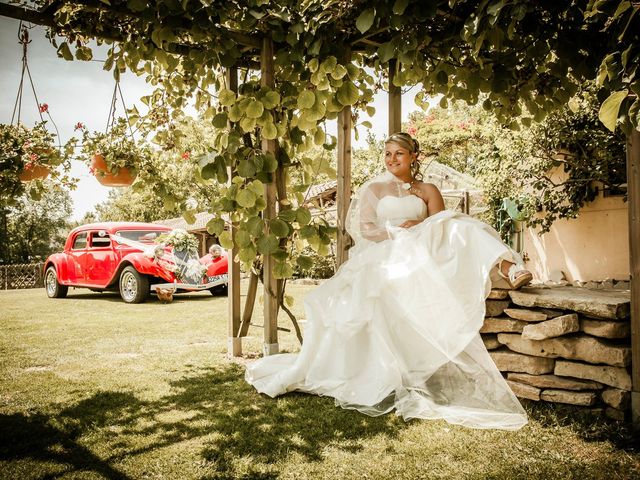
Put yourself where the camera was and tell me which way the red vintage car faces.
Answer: facing the viewer and to the right of the viewer

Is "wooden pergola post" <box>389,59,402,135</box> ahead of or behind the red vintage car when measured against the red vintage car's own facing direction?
ahead

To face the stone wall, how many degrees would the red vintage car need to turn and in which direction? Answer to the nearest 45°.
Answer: approximately 45° to its right

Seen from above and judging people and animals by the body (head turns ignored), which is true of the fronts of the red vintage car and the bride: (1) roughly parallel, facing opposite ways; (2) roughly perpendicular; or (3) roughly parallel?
roughly perpendicular

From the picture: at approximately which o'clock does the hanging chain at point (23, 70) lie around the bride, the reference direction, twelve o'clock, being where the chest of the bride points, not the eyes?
The hanging chain is roughly at 3 o'clock from the bride.

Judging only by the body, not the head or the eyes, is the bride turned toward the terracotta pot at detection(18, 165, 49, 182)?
no

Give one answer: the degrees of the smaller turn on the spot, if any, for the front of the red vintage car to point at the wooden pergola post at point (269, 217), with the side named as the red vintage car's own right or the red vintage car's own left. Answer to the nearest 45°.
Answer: approximately 45° to the red vintage car's own right

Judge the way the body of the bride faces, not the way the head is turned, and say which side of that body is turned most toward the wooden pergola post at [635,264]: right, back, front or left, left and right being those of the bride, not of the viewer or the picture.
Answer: left

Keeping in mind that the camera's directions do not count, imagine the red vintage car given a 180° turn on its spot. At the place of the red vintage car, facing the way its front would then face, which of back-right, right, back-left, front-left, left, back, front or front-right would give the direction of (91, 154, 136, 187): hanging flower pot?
back-left

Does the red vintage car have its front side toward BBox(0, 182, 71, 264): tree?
no

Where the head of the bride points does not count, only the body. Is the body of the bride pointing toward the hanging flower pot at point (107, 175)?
no

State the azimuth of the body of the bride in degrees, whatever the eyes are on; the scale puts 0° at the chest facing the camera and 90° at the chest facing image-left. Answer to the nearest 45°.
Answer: approximately 0°

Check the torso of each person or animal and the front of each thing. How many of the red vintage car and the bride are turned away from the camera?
0
